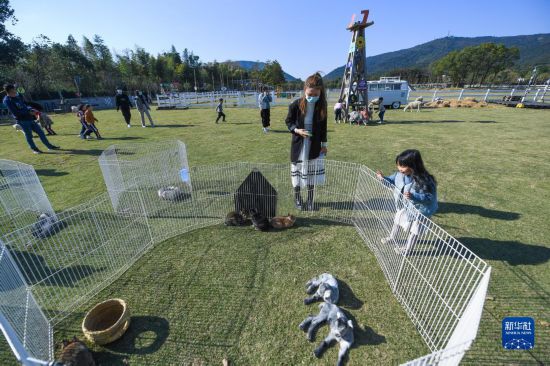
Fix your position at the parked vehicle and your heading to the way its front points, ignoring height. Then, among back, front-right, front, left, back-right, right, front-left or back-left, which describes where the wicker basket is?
left

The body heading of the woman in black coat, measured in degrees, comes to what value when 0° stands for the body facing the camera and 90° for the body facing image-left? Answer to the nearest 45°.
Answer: approximately 0°

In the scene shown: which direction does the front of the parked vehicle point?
to the viewer's left

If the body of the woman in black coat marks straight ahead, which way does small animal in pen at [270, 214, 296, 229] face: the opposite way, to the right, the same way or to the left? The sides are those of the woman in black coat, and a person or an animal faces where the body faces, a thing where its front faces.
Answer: to the left

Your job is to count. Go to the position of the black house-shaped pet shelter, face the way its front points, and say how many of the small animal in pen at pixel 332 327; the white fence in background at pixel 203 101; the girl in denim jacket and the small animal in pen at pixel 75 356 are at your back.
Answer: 1

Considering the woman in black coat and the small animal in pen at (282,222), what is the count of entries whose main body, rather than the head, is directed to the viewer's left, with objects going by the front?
0

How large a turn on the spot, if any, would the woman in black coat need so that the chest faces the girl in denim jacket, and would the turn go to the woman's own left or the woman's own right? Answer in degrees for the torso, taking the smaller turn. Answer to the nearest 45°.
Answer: approximately 45° to the woman's own left

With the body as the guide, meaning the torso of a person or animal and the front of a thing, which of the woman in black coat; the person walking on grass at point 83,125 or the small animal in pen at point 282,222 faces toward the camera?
the woman in black coat

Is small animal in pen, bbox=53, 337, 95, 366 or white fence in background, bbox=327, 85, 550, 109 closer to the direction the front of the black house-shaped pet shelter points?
the small animal in pen

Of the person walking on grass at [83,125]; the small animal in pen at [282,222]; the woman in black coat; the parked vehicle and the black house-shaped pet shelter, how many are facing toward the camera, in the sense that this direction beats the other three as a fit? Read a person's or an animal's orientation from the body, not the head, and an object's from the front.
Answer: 2
